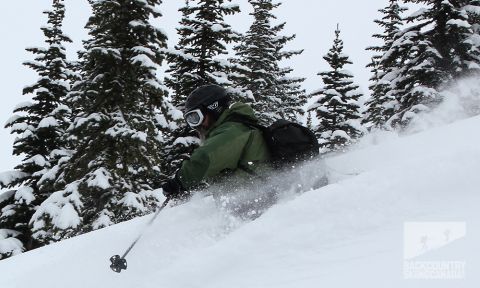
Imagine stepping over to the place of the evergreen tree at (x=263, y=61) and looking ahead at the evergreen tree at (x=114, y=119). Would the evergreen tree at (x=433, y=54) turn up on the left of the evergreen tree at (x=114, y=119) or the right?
left

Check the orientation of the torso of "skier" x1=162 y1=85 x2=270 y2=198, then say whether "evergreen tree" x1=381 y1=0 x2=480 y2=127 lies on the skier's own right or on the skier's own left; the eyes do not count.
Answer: on the skier's own right

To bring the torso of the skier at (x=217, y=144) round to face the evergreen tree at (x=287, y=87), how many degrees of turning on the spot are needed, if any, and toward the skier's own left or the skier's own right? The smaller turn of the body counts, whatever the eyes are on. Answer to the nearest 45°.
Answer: approximately 90° to the skier's own right

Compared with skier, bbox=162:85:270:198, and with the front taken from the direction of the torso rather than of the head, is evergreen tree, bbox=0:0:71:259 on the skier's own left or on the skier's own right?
on the skier's own right

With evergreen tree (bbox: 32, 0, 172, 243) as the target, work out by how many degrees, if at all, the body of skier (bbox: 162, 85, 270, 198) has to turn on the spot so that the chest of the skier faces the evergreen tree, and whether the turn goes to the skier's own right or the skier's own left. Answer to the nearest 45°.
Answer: approximately 90° to the skier's own right

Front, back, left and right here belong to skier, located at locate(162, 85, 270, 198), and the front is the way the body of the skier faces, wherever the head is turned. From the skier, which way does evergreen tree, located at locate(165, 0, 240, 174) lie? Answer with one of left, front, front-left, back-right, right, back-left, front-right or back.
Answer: right

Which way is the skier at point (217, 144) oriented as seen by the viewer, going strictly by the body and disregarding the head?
to the viewer's left

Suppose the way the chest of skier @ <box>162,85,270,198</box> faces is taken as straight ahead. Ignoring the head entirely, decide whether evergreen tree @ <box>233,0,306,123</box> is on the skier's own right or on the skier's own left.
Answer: on the skier's own right
